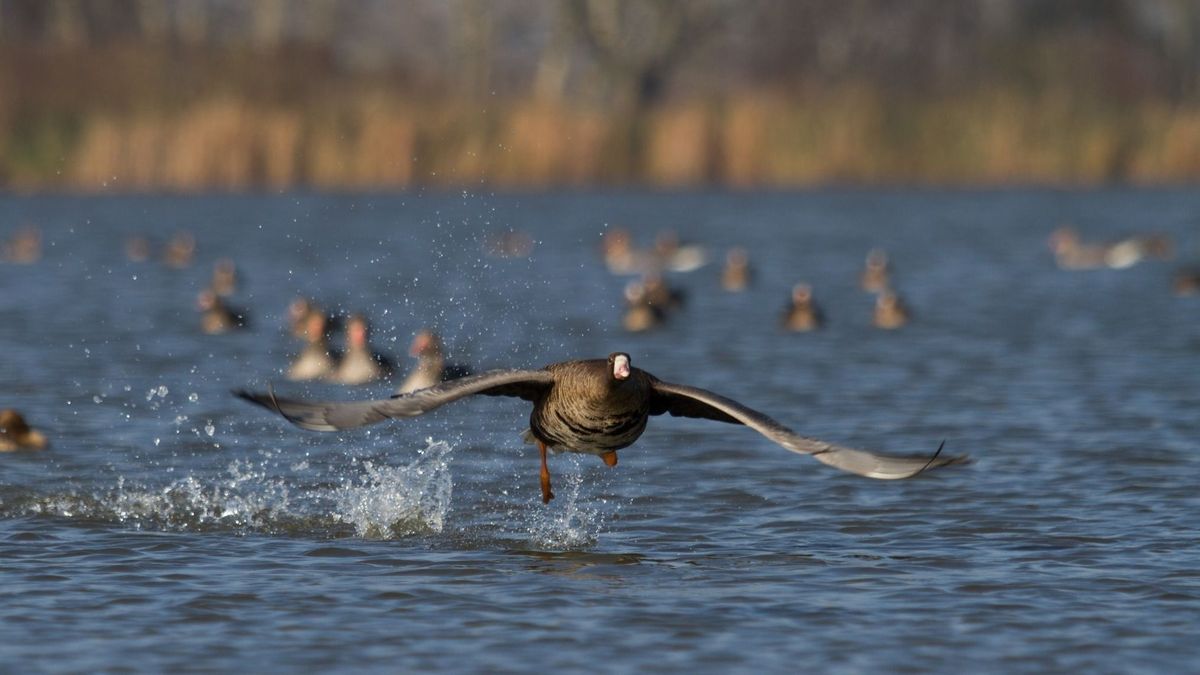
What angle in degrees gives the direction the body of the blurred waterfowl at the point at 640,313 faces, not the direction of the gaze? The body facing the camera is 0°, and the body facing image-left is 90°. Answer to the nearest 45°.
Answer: approximately 45°

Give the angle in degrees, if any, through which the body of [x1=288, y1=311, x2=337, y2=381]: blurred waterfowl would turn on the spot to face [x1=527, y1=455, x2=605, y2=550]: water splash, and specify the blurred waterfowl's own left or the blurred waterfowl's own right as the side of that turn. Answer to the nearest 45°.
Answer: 0° — it already faces it

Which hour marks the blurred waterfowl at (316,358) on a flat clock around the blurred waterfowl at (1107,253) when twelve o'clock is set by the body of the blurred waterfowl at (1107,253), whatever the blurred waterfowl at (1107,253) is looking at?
the blurred waterfowl at (316,358) is roughly at 10 o'clock from the blurred waterfowl at (1107,253).

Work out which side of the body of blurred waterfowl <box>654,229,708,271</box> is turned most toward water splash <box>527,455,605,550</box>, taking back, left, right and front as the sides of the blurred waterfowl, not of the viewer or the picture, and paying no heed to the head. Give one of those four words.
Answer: left

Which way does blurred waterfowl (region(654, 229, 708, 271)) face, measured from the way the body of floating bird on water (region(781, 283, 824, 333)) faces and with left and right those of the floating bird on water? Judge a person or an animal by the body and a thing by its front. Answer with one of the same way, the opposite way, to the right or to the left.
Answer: to the right

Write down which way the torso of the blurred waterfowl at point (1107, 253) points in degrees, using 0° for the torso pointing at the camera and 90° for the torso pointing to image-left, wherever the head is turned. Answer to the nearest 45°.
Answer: approximately 90°

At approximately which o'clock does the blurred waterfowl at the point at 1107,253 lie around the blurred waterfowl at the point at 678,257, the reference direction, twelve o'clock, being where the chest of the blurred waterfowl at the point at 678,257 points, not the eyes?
the blurred waterfowl at the point at 1107,253 is roughly at 6 o'clock from the blurred waterfowl at the point at 678,257.

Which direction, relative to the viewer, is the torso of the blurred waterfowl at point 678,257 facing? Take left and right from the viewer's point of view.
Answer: facing to the left of the viewer

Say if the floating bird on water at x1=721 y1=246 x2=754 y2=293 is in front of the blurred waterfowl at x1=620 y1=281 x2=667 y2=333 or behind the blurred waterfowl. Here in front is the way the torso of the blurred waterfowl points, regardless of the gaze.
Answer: behind

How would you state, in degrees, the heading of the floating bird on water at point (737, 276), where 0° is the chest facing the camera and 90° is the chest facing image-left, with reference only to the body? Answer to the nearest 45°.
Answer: approximately 0°

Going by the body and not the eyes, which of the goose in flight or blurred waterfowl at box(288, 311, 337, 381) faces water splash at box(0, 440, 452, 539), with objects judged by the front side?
the blurred waterfowl

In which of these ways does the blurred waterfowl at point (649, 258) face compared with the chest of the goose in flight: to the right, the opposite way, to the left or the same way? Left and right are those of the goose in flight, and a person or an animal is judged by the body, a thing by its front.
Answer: to the right
